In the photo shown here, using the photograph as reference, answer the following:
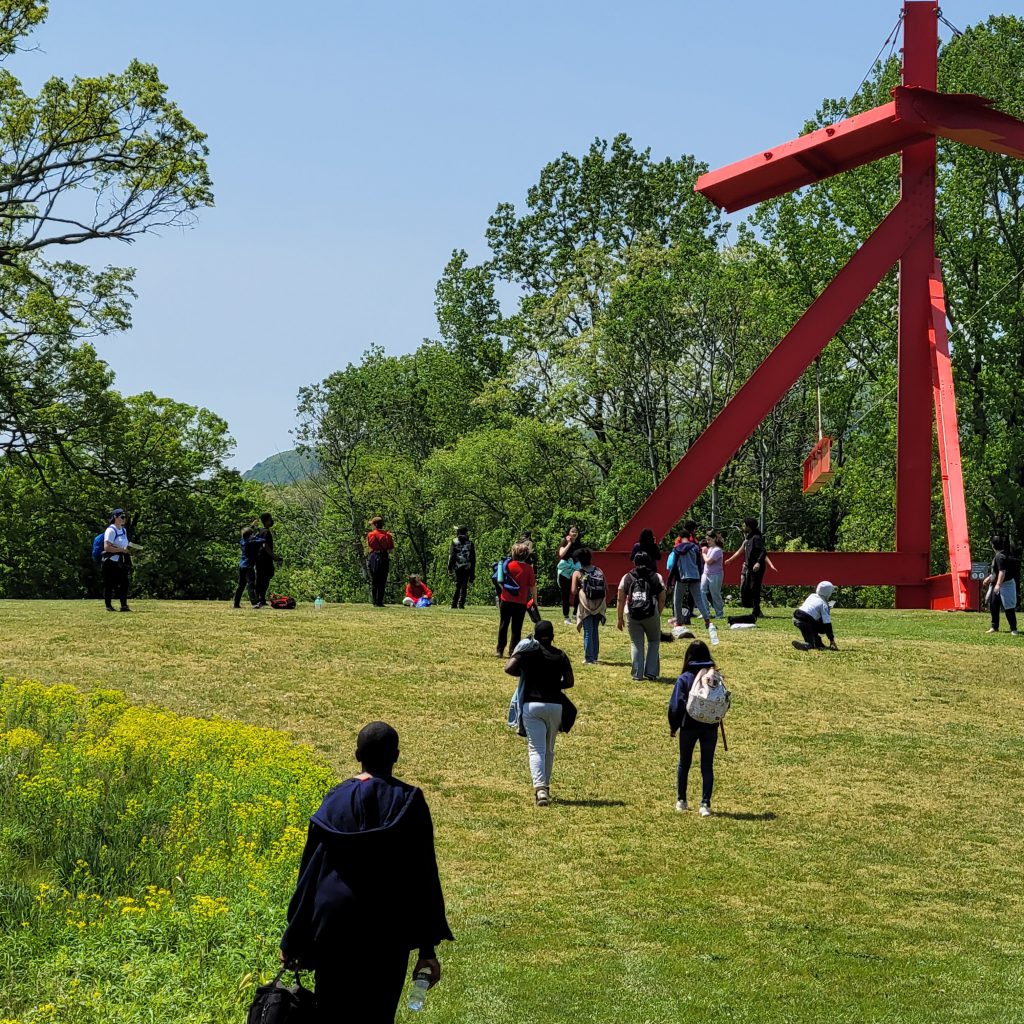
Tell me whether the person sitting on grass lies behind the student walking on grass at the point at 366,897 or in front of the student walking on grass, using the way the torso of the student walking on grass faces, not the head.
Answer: in front

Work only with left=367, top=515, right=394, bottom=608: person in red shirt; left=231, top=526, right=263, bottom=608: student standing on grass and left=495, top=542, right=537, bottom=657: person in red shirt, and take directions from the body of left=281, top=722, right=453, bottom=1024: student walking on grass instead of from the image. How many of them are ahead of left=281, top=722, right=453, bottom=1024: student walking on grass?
3

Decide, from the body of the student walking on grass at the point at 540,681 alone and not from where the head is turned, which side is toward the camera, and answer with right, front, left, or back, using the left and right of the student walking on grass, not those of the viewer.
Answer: back

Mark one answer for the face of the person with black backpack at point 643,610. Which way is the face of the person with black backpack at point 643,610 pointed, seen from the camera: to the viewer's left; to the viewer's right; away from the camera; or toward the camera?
away from the camera

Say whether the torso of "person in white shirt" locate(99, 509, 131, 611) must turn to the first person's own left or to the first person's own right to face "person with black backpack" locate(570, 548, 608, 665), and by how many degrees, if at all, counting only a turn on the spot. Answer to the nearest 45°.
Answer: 0° — they already face them

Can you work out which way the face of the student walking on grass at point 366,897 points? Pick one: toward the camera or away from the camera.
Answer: away from the camera

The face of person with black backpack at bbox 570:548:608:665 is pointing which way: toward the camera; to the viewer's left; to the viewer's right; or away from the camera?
away from the camera

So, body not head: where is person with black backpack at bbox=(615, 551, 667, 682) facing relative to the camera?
away from the camera

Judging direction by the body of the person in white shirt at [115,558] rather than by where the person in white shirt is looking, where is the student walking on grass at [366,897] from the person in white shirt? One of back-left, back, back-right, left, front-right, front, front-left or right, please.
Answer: front-right

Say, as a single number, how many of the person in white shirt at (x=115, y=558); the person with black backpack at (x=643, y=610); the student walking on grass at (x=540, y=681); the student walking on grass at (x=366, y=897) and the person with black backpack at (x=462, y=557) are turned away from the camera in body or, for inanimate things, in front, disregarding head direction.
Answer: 4

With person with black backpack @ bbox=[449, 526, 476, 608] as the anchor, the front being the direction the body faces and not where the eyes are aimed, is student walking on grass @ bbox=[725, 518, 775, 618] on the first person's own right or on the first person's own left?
on the first person's own right

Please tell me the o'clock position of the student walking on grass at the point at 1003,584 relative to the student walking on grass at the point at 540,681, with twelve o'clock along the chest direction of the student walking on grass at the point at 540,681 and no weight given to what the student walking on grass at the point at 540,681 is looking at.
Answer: the student walking on grass at the point at 1003,584 is roughly at 1 o'clock from the student walking on grass at the point at 540,681.

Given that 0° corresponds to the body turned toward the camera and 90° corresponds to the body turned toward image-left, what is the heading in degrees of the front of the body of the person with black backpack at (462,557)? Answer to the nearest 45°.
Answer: approximately 180°

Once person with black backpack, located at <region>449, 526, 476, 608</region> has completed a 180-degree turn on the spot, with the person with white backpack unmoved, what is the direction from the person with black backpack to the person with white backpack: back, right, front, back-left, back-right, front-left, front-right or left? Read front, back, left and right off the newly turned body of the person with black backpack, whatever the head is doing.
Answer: front

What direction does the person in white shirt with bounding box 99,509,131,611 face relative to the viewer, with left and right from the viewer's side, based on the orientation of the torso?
facing the viewer and to the right of the viewer

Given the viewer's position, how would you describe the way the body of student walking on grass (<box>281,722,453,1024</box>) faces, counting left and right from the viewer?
facing away from the viewer

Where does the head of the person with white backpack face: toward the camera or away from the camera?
away from the camera

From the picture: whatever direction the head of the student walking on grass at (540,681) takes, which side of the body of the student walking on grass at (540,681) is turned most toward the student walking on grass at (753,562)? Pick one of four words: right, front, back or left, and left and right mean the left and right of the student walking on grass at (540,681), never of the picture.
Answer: front
